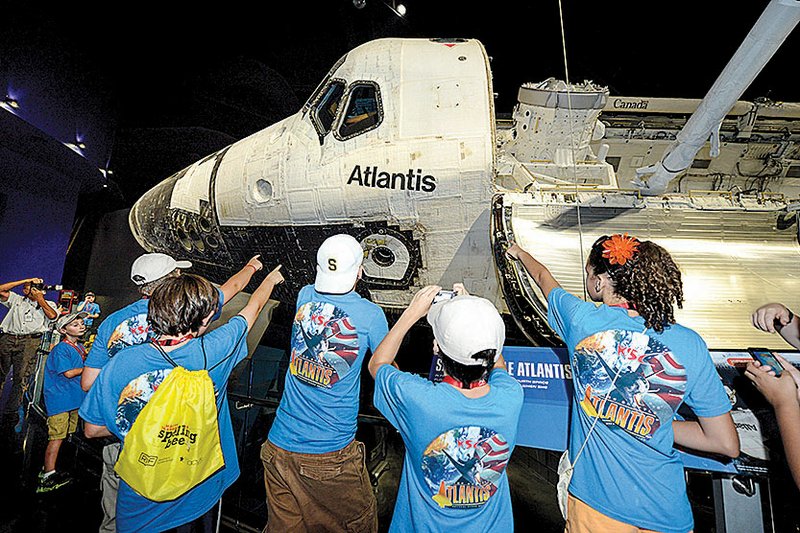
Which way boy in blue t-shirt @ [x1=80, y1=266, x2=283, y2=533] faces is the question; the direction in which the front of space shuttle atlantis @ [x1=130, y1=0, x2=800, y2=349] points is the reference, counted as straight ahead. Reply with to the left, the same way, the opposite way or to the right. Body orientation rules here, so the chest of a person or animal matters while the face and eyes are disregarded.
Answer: to the right

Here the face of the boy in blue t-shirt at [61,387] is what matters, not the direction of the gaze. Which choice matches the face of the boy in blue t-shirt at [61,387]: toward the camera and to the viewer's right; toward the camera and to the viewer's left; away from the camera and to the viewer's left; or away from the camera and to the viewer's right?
toward the camera and to the viewer's right

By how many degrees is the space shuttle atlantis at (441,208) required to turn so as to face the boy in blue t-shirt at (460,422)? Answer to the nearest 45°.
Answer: approximately 90° to its left

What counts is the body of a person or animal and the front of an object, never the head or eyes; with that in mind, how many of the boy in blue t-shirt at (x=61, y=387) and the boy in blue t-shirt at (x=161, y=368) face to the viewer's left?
0

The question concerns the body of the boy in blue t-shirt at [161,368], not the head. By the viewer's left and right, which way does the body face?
facing away from the viewer and to the right of the viewer

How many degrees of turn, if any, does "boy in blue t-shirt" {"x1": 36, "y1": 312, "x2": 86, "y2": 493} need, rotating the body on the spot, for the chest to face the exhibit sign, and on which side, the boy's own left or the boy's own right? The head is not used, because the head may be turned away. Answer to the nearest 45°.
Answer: approximately 45° to the boy's own right

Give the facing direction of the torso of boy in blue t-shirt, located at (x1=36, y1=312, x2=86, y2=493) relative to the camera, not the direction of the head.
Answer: to the viewer's right

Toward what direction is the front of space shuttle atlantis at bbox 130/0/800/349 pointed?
to the viewer's left

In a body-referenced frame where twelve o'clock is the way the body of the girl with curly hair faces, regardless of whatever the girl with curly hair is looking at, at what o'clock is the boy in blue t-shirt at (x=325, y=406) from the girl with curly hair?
The boy in blue t-shirt is roughly at 10 o'clock from the girl with curly hair.

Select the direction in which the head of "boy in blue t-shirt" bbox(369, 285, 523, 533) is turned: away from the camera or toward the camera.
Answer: away from the camera

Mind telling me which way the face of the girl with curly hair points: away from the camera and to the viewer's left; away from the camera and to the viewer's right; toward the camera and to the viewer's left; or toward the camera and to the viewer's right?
away from the camera and to the viewer's left

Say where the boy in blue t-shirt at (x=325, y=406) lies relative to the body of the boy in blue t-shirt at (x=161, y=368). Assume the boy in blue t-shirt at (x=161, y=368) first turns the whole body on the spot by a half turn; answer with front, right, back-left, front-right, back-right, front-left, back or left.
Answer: back-left

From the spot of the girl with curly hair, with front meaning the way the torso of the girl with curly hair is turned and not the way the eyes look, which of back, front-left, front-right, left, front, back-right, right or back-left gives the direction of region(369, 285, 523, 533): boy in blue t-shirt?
left

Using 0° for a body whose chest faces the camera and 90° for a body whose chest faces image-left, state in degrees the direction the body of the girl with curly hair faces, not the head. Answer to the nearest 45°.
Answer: approximately 135°

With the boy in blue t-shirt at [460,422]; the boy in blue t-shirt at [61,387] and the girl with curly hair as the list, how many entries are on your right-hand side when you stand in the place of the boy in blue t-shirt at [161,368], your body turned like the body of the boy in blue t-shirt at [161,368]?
2

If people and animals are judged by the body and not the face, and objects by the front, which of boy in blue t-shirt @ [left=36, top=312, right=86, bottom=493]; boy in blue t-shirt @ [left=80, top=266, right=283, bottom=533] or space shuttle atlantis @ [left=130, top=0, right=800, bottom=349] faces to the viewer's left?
the space shuttle atlantis

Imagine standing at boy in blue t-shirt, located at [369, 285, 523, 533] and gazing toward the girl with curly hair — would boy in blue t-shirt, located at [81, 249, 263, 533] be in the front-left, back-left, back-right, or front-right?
back-left
